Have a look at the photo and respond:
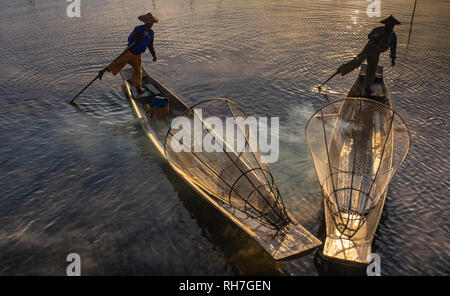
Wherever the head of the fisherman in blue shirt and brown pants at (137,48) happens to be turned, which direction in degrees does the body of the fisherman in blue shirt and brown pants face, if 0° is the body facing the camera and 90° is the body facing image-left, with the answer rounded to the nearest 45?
approximately 315°

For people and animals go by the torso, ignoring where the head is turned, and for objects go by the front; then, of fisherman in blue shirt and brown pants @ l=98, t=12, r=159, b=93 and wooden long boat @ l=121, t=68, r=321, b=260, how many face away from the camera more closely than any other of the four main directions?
0

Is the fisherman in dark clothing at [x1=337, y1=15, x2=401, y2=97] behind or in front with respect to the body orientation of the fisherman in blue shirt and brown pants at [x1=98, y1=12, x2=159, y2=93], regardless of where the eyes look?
in front

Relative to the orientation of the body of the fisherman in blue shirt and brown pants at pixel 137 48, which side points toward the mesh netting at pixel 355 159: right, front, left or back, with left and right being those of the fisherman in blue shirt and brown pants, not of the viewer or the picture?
front

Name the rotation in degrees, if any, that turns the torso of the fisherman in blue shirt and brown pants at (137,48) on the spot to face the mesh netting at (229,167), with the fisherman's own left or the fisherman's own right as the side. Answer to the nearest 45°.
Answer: approximately 45° to the fisherman's own right

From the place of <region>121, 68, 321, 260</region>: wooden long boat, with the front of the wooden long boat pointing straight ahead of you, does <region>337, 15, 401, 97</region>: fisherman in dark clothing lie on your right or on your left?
on your left
